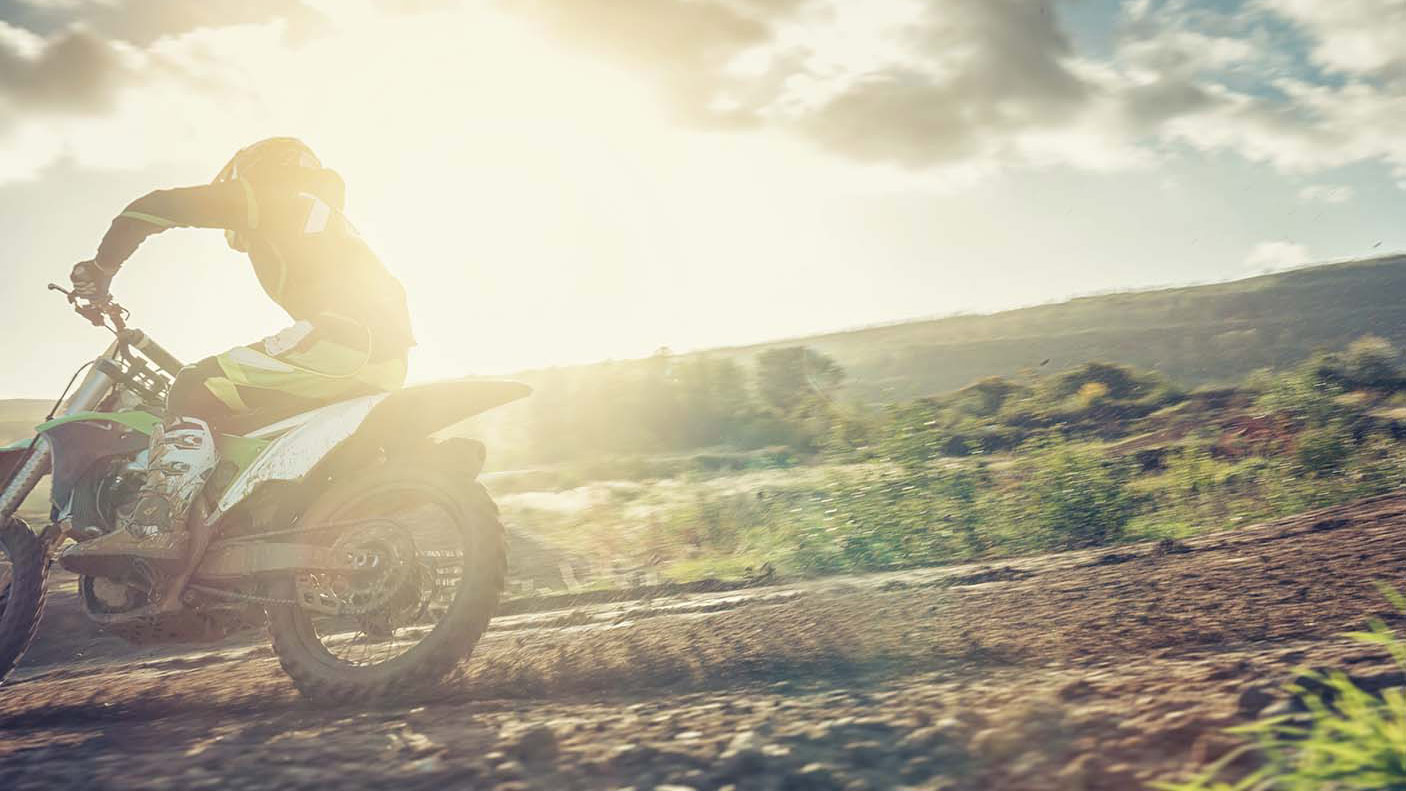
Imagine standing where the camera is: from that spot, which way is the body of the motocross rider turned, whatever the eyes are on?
to the viewer's left

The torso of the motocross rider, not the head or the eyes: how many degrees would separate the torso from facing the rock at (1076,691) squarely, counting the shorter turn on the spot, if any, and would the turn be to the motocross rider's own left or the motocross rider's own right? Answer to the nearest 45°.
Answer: approximately 135° to the motocross rider's own left
